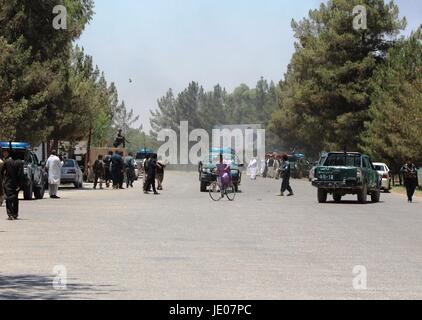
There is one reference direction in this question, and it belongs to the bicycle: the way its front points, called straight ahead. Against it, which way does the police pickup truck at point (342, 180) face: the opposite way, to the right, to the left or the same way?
the opposite way

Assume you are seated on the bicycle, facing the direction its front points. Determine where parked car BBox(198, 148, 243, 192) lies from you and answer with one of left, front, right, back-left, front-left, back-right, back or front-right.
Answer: back-right

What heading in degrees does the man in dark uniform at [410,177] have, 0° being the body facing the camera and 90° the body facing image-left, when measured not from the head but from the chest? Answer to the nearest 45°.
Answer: approximately 0°

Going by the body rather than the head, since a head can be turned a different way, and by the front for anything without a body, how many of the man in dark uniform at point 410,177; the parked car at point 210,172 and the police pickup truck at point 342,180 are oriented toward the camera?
2

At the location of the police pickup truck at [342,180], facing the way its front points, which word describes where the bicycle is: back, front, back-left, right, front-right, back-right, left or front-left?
back-left

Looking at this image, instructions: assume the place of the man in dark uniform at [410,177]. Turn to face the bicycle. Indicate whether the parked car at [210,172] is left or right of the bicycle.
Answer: right
